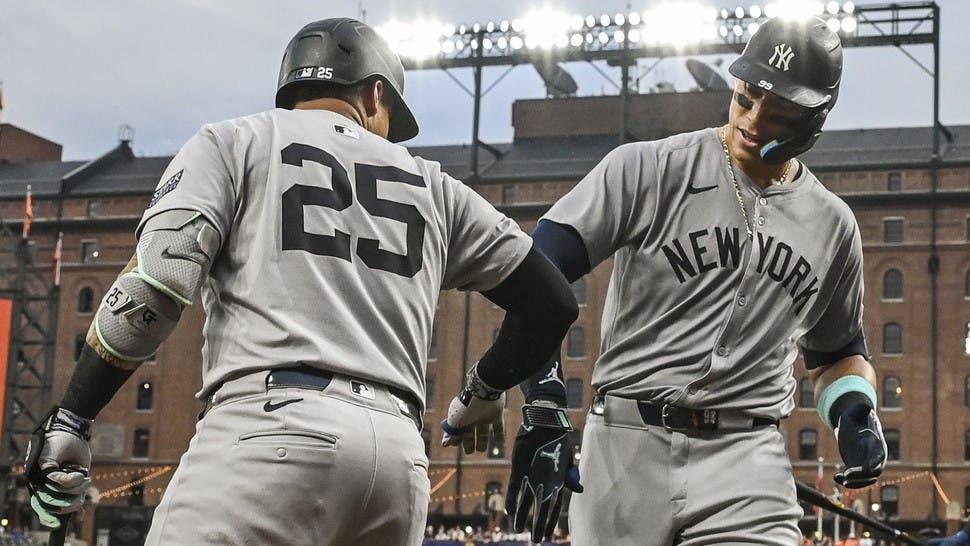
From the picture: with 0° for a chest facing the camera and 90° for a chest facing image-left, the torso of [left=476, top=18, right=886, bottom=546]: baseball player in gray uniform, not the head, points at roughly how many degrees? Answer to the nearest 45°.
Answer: approximately 0°

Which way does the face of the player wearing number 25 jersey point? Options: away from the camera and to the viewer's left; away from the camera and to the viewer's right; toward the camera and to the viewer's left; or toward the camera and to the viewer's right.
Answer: away from the camera and to the viewer's right
